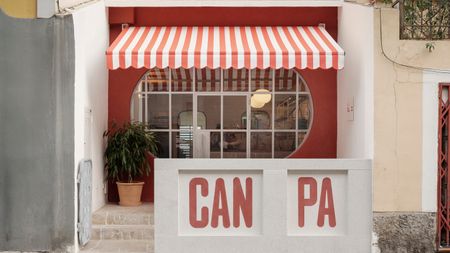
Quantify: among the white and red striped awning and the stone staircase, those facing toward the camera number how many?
2

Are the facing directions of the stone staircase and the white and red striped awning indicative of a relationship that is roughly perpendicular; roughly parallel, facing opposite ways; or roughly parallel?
roughly parallel

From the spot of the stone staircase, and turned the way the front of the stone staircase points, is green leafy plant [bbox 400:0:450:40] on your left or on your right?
on your left

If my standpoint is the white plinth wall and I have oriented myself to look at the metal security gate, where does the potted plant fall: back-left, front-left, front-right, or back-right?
back-left

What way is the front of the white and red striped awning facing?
toward the camera

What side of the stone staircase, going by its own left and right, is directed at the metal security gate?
left
